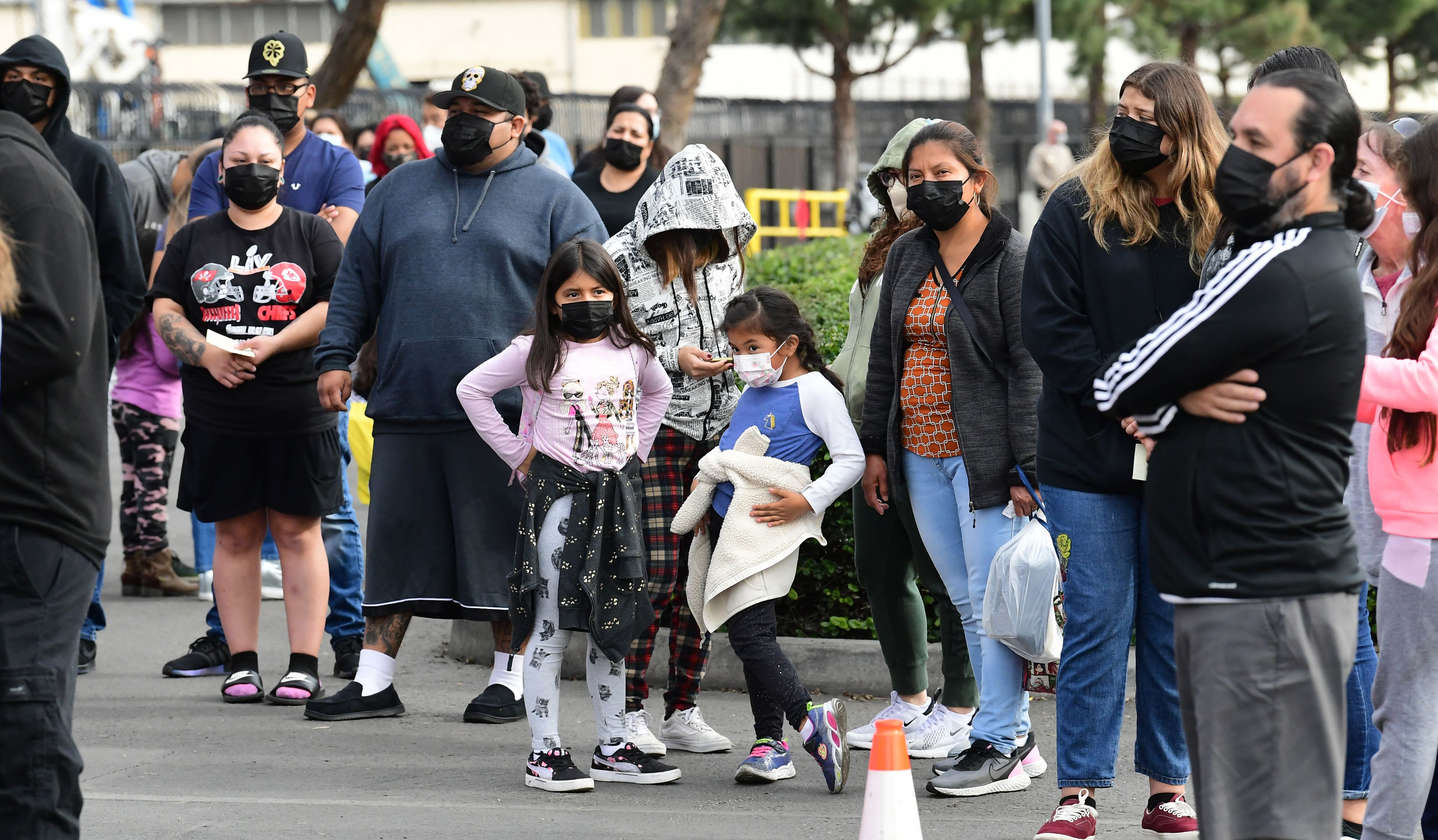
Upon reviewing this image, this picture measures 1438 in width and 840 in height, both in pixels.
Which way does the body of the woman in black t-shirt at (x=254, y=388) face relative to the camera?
toward the camera

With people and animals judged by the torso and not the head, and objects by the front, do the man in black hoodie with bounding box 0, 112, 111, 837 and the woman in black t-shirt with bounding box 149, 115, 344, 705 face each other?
no

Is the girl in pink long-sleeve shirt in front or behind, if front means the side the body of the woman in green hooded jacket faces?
in front

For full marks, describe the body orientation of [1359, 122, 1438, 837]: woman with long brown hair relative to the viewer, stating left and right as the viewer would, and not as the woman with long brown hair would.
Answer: facing to the left of the viewer

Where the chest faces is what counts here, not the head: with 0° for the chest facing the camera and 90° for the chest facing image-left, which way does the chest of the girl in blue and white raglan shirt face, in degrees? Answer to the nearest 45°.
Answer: approximately 45°

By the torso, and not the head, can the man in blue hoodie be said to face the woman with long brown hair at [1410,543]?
no

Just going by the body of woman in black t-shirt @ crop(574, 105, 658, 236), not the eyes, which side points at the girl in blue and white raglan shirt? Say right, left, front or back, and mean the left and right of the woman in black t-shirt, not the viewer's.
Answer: front

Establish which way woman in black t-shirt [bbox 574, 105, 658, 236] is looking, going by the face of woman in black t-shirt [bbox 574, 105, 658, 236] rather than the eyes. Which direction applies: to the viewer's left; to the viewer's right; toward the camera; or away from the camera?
toward the camera

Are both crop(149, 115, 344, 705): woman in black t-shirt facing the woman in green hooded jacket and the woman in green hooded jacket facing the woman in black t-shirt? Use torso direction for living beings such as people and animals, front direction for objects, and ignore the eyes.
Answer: no

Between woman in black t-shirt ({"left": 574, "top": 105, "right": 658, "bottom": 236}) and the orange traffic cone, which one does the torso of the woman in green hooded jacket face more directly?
the orange traffic cone

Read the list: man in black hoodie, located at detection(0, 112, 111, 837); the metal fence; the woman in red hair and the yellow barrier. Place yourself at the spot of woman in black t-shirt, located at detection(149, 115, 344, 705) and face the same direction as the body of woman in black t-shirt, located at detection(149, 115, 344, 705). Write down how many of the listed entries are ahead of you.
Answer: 1

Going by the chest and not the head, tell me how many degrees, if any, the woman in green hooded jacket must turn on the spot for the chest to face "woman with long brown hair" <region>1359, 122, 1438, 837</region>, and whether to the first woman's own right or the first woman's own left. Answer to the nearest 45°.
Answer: approximately 90° to the first woman's own left

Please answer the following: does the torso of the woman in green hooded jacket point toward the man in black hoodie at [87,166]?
no
